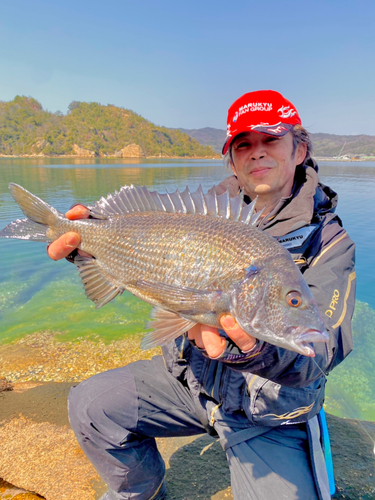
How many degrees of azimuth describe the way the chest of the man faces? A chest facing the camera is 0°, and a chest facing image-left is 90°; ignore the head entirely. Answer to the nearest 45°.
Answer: approximately 45°
